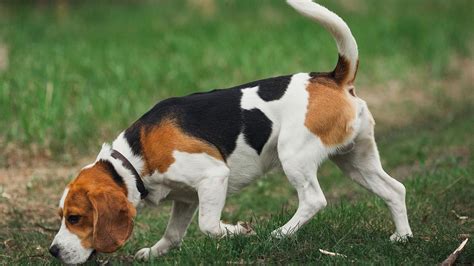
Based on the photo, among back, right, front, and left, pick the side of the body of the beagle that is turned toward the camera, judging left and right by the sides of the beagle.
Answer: left
